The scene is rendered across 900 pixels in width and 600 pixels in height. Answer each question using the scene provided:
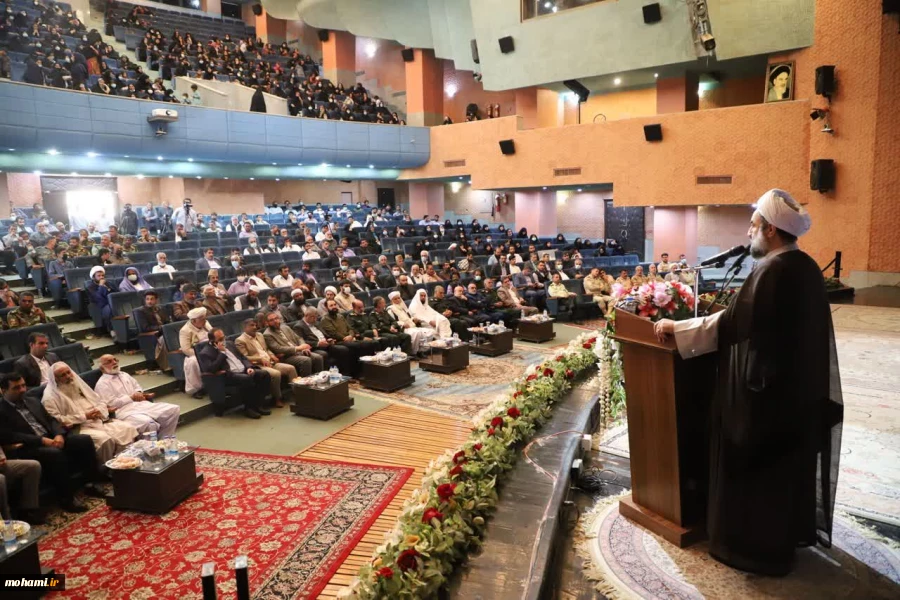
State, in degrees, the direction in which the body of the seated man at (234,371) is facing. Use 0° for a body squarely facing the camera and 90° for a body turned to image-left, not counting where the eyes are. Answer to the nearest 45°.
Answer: approximately 315°

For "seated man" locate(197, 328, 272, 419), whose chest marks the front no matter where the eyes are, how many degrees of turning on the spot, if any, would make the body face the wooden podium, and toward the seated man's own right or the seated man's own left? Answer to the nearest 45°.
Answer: approximately 45° to the seated man's own right

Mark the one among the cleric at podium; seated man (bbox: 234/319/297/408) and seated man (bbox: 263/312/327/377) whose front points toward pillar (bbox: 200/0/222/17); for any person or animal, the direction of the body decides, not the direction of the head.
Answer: the cleric at podium

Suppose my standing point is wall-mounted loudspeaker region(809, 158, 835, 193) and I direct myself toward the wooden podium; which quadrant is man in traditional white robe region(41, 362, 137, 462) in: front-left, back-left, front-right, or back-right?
front-right

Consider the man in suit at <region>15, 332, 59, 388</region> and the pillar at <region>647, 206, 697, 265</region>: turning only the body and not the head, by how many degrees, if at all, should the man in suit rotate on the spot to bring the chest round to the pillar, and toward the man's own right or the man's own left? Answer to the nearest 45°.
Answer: approximately 45° to the man's own left

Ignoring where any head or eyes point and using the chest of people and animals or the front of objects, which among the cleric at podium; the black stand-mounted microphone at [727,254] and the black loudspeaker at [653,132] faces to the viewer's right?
the black stand-mounted microphone

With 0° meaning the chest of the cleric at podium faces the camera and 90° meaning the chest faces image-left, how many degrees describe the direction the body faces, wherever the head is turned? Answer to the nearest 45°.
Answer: approximately 135°

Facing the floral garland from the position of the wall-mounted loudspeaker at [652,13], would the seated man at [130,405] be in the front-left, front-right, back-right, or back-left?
front-right

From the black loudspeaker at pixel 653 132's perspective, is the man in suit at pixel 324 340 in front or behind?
in front

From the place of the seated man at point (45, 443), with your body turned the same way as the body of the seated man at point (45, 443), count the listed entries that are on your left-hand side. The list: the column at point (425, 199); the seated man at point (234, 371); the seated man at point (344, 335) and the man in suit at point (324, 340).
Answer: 4

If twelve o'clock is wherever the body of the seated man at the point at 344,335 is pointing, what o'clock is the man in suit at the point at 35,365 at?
The man in suit is roughly at 3 o'clock from the seated man.

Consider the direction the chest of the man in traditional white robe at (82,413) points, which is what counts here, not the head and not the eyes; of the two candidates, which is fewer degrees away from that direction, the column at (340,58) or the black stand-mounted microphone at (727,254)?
the black stand-mounted microphone

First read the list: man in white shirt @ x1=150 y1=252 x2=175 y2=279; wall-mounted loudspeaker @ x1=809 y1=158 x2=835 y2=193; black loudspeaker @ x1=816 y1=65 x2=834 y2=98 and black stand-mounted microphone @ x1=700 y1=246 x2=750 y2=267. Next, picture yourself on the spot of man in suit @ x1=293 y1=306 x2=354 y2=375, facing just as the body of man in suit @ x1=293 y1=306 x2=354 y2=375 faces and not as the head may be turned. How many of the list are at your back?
1

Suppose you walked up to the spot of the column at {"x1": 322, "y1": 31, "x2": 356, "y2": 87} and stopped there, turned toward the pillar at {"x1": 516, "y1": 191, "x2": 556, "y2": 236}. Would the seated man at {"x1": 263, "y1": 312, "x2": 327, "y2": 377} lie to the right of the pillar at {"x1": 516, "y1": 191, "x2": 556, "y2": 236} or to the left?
right

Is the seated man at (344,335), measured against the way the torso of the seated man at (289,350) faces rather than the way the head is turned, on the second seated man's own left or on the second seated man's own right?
on the second seated man's own left
